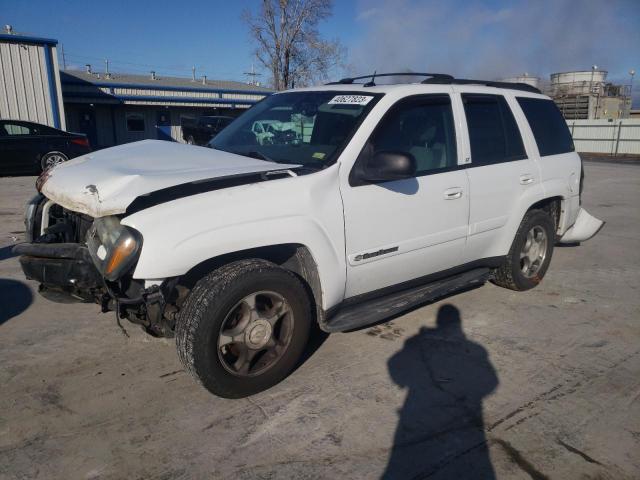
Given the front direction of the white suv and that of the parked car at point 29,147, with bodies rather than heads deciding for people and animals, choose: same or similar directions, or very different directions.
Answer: same or similar directions

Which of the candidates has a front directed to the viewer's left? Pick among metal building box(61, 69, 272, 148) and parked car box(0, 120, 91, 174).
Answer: the parked car

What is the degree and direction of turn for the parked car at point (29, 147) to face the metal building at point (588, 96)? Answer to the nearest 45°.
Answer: approximately 180°

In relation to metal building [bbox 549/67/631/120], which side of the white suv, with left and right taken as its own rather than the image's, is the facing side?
back

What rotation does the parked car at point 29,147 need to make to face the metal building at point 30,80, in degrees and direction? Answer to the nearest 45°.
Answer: approximately 90° to its right

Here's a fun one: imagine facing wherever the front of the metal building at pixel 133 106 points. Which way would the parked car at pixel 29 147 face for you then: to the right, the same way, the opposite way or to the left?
to the right

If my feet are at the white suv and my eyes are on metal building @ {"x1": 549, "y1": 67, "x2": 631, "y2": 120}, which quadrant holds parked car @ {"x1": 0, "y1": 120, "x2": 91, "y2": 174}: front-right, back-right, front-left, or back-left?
front-left

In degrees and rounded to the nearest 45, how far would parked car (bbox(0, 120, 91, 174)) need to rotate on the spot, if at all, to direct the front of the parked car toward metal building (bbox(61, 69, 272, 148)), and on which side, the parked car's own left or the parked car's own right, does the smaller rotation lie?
approximately 90° to the parked car's own right

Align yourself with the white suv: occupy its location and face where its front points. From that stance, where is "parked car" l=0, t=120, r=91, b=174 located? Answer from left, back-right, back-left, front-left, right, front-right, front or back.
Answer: right

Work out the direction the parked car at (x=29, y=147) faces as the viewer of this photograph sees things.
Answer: facing to the left of the viewer

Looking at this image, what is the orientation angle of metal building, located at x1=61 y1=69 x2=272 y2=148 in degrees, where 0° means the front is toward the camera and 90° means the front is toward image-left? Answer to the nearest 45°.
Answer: approximately 0°

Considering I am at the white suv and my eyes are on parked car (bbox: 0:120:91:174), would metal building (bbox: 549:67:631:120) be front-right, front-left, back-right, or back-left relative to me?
front-right

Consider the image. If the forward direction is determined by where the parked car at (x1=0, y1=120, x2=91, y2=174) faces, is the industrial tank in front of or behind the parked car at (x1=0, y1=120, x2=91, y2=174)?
behind

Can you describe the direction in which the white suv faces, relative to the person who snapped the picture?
facing the viewer and to the left of the viewer

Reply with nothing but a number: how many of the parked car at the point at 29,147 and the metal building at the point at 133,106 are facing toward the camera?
1

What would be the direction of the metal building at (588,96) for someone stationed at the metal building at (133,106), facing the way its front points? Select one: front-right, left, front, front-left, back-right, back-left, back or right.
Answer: left
